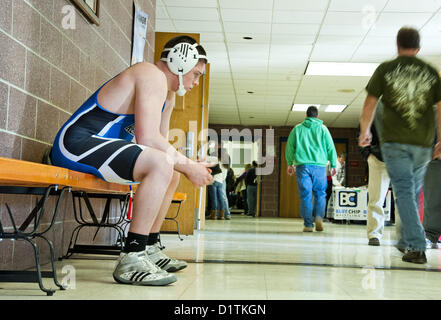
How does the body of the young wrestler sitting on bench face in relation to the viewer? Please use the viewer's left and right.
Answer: facing to the right of the viewer

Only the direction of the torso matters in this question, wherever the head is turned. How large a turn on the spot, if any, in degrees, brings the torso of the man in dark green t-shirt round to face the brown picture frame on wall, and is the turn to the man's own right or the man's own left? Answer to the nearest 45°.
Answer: approximately 90° to the man's own left

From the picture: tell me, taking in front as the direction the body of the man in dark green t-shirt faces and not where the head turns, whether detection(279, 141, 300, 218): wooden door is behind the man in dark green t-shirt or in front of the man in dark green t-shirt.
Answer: in front

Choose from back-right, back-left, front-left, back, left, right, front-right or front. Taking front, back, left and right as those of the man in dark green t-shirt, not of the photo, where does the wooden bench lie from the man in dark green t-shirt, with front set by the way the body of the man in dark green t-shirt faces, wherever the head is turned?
back-left

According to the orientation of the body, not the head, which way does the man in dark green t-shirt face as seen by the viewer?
away from the camera

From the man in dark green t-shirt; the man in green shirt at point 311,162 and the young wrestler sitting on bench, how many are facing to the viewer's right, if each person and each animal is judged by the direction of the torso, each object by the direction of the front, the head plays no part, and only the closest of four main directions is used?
1

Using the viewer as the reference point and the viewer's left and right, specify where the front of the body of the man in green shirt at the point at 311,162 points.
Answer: facing away from the viewer

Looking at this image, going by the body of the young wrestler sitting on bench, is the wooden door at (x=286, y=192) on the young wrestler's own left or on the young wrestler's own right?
on the young wrestler's own left

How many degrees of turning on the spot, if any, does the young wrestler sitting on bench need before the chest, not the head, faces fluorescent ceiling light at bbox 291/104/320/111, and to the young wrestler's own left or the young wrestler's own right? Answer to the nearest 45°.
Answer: approximately 45° to the young wrestler's own left

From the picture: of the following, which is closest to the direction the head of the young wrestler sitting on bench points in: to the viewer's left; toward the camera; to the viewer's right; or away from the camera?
to the viewer's right
